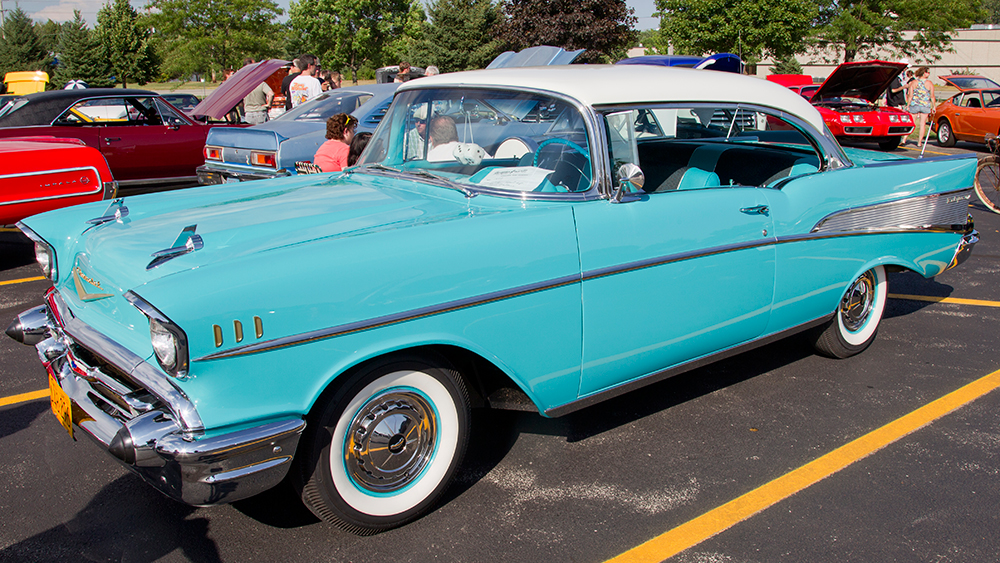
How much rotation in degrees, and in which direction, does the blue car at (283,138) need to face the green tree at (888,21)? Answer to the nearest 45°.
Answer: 0° — it already faces it

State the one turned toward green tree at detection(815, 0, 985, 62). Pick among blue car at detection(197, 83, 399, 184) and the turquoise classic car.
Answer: the blue car

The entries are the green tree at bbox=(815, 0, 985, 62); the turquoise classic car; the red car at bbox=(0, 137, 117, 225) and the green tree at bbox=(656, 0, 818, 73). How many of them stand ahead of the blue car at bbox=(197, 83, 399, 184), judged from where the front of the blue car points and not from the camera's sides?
2

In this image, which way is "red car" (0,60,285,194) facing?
to the viewer's right

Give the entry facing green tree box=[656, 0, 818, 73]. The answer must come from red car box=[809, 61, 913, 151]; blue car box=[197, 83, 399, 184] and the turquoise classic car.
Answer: the blue car

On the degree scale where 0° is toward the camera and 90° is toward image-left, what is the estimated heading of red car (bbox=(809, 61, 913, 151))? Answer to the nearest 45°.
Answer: approximately 315°

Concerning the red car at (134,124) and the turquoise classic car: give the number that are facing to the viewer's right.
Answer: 1

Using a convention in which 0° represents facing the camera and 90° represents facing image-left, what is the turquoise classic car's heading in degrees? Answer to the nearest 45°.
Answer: approximately 45°

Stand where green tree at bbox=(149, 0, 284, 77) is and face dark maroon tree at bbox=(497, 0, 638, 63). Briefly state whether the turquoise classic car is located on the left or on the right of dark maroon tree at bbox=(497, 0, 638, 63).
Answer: right

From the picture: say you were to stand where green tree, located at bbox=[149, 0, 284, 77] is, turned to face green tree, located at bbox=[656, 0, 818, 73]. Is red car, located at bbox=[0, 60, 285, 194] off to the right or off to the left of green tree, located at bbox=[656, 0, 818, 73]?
right

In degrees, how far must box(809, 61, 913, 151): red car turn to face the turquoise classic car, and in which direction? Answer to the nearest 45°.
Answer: approximately 45° to its right

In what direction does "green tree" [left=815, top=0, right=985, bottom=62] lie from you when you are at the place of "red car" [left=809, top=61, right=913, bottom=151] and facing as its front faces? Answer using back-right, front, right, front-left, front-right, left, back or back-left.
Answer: back-left

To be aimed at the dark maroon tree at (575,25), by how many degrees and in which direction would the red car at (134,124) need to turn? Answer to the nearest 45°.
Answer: approximately 45° to its left

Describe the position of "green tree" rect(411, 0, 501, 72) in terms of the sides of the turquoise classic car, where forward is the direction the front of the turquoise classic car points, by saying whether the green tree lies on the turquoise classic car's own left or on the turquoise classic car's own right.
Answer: on the turquoise classic car's own right
